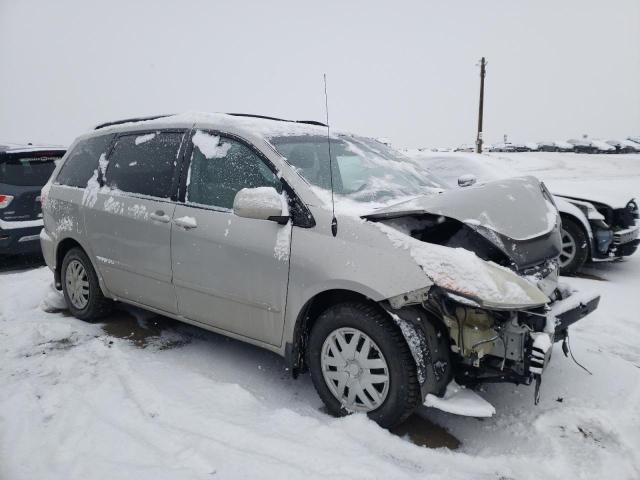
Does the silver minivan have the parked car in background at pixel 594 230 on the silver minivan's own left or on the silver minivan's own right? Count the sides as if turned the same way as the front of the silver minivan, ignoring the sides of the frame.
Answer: on the silver minivan's own left

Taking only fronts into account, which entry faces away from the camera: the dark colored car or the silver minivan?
the dark colored car

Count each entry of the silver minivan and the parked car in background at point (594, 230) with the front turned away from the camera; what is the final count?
0

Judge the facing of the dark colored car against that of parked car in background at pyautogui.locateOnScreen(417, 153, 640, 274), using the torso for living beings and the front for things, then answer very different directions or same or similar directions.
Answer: very different directions

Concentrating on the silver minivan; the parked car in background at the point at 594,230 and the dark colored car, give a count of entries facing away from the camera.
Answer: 1

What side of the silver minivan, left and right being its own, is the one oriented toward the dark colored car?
back

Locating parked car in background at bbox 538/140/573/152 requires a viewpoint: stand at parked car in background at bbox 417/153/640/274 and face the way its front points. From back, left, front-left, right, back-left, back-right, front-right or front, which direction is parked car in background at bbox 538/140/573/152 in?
back-left

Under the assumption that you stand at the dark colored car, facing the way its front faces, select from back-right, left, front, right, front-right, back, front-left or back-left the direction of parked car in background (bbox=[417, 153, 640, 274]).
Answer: back-right

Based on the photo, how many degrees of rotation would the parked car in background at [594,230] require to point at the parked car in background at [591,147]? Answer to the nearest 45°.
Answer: approximately 135° to its left

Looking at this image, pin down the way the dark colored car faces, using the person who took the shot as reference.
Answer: facing away from the viewer

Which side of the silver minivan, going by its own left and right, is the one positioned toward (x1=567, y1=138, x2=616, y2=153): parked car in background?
left
